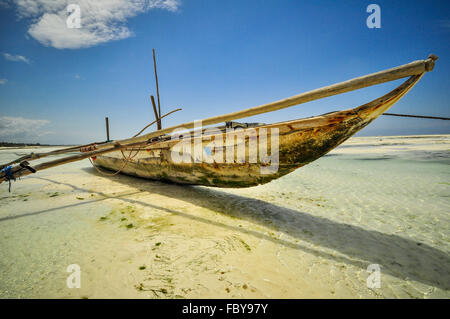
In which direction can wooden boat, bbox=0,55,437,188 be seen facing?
to the viewer's right
